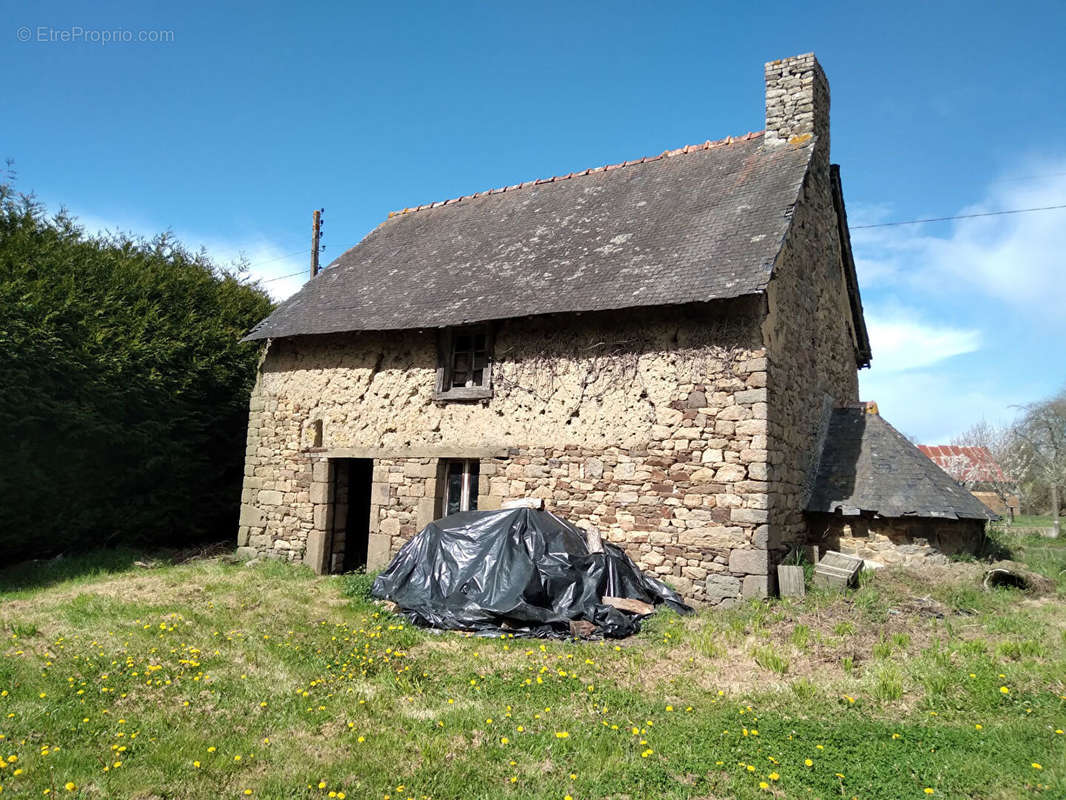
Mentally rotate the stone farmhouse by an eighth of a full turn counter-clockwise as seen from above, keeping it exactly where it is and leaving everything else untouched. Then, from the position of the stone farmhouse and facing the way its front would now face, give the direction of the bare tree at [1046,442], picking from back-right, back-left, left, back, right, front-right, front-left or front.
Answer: back-left

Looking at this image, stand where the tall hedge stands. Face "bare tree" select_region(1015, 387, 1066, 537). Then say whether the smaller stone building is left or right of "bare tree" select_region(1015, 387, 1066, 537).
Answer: right

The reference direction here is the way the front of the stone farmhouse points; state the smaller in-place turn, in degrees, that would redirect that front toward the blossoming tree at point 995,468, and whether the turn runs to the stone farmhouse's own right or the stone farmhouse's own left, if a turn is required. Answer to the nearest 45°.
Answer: approximately 180°

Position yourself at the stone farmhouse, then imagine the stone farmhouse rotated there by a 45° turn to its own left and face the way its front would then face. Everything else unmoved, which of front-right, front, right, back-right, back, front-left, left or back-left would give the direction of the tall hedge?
right

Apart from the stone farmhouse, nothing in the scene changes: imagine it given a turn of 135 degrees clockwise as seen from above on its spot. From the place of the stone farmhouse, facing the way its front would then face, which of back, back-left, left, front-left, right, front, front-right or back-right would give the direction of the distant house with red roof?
front-right

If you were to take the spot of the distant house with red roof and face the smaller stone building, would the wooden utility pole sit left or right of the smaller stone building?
right

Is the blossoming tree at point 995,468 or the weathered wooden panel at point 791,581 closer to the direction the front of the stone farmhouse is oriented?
the weathered wooden panel

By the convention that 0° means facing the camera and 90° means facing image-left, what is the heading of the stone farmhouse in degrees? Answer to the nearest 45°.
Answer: approximately 45°

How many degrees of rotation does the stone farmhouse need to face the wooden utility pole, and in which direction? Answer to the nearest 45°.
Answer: approximately 90° to its right
